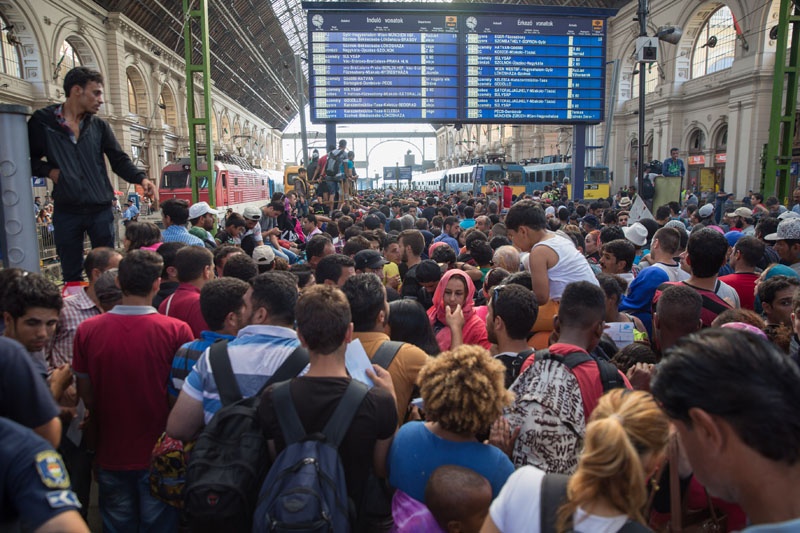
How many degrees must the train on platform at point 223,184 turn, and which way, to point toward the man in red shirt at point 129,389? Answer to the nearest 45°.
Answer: approximately 45° to its left

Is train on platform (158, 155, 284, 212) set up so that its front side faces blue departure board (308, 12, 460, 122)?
no

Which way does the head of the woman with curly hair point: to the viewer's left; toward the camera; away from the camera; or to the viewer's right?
away from the camera

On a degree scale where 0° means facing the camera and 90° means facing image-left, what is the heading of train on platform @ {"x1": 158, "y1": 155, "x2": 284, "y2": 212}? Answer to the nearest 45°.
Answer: approximately 45°

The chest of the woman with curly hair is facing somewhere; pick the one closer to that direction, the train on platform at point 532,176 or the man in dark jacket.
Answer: the train on platform

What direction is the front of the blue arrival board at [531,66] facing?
toward the camera

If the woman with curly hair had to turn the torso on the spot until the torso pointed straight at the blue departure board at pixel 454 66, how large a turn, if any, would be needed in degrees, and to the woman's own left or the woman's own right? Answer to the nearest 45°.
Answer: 0° — they already face it

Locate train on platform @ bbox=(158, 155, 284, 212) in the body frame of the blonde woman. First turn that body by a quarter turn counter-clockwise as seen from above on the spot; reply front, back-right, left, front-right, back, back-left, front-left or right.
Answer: front

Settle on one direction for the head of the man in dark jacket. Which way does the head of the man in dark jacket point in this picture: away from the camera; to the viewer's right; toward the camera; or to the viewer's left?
to the viewer's right

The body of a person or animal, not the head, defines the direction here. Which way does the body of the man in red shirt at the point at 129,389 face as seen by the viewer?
away from the camera

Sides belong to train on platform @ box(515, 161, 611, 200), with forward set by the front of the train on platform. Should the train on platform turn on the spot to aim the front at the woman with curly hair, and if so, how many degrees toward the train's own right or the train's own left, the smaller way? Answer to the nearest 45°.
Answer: approximately 45° to the train's own right

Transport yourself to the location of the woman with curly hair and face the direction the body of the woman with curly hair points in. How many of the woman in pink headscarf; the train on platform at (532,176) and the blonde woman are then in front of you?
2

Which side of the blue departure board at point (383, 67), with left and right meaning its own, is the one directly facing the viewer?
front

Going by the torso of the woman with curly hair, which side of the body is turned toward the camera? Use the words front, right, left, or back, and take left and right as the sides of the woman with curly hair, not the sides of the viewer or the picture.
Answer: back

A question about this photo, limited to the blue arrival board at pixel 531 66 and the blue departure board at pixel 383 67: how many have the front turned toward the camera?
2

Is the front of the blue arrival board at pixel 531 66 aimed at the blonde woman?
yes

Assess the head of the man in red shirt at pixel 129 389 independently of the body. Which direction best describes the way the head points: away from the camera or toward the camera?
away from the camera
